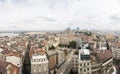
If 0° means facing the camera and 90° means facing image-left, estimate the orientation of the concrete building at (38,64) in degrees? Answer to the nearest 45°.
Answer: approximately 0°

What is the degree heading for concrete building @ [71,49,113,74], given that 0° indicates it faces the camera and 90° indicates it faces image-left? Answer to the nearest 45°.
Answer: approximately 0°

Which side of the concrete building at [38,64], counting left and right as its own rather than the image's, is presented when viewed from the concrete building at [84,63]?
left

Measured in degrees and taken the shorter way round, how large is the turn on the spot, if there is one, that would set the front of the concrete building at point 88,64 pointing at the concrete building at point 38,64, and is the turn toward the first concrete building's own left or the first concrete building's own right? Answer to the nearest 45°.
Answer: approximately 90° to the first concrete building's own right

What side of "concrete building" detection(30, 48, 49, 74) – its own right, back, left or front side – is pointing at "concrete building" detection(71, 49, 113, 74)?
left

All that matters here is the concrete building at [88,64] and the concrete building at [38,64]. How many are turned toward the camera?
2
